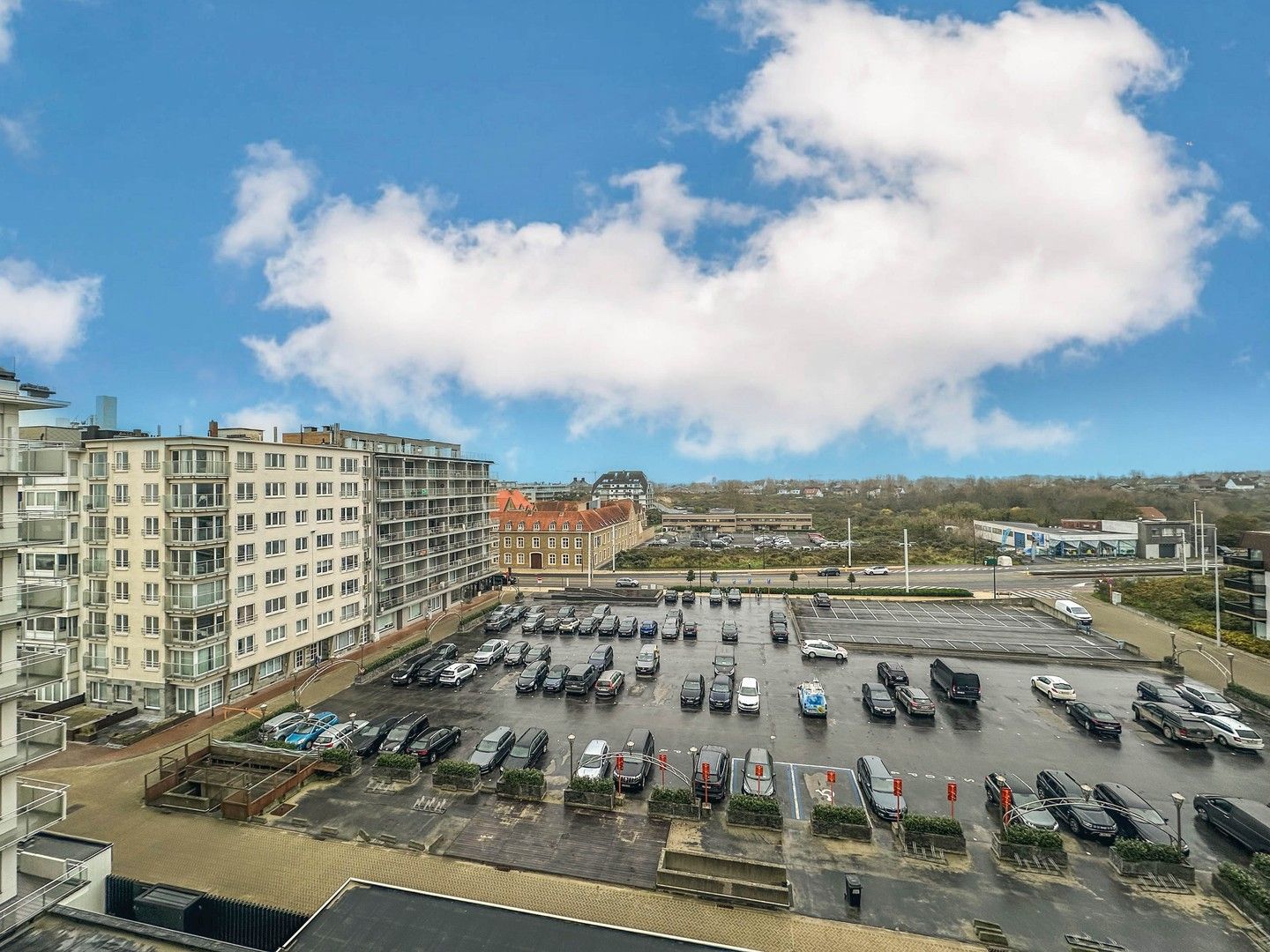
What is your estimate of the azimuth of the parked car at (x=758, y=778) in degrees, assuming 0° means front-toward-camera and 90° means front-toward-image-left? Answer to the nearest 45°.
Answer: approximately 0°

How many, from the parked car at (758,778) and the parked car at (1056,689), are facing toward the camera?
1

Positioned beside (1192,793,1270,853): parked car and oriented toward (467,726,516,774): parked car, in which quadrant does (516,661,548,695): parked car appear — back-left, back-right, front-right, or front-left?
front-right

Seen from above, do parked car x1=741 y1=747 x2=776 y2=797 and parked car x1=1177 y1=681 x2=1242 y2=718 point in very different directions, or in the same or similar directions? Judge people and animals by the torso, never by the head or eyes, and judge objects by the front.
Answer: same or similar directions

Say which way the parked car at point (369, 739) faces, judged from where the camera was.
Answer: facing the viewer and to the left of the viewer

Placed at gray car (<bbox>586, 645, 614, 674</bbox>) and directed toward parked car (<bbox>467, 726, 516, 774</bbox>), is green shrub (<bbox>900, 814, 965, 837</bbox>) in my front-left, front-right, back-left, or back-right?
front-left

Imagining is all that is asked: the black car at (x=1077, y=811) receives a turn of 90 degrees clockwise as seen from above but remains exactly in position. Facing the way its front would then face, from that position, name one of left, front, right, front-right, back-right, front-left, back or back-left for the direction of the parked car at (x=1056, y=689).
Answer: back-right

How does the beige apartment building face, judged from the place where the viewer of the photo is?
facing the viewer and to the right of the viewer

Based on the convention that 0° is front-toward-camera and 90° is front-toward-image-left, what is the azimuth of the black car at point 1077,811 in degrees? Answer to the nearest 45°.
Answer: approximately 315°

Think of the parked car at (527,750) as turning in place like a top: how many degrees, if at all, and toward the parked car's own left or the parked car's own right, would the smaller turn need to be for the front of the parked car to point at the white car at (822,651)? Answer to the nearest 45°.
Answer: approximately 180°

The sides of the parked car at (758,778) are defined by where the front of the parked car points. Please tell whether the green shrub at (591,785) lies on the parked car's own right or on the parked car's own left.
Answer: on the parked car's own right

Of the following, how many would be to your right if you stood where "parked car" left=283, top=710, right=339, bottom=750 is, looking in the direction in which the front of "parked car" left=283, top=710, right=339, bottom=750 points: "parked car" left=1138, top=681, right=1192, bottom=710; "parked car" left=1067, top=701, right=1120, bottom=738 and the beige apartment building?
1

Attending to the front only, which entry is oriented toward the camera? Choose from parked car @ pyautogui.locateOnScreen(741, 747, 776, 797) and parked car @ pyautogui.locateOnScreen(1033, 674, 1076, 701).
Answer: parked car @ pyautogui.locateOnScreen(741, 747, 776, 797)

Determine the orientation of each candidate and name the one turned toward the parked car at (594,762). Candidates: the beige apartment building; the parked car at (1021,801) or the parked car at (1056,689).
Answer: the beige apartment building

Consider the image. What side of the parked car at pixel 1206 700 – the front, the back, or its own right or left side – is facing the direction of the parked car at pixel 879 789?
right
